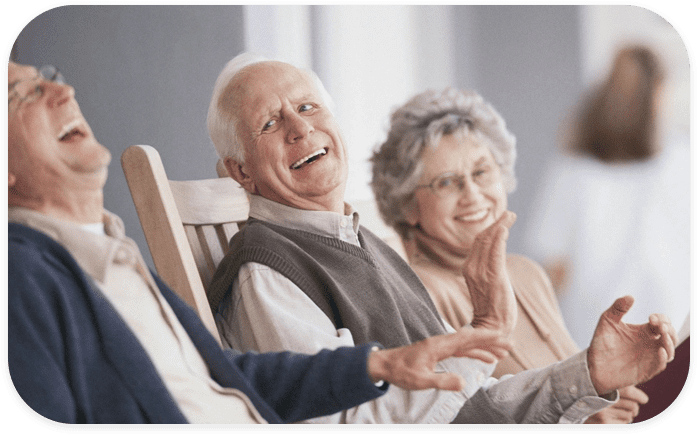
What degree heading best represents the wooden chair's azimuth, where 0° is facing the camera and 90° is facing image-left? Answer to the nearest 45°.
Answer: approximately 315°

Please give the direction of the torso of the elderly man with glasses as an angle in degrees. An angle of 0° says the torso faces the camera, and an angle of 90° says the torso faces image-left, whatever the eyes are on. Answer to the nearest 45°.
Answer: approximately 315°

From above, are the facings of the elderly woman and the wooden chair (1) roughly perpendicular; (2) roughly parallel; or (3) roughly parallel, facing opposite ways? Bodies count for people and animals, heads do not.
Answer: roughly parallel

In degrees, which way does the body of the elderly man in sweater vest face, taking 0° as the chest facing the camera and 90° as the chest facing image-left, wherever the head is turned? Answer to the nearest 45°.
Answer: approximately 315°

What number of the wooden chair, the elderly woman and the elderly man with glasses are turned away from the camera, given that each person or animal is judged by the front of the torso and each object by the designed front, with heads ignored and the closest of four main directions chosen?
0

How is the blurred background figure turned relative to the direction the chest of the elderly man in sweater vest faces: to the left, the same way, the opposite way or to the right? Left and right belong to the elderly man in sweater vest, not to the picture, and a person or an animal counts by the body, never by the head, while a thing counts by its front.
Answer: to the left

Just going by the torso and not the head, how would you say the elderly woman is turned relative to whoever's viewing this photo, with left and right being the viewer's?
facing the viewer and to the right of the viewer

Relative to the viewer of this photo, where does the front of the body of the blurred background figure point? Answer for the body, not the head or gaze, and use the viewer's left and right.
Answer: facing away from the viewer and to the right of the viewer

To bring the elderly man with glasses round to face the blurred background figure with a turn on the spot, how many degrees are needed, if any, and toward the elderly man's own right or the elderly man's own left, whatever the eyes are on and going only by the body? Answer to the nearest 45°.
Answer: approximately 45° to the elderly man's own left
